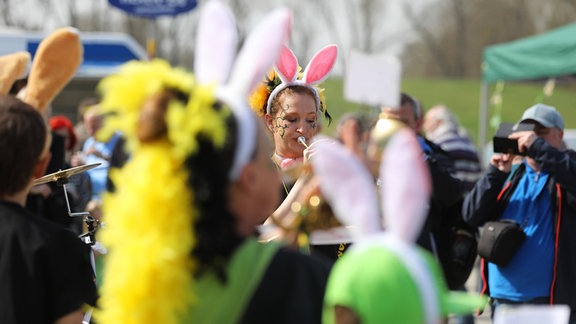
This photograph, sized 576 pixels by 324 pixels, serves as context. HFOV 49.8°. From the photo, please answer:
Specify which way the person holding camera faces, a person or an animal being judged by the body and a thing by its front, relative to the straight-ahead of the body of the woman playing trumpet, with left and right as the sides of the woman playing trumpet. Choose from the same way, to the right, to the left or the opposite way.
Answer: to the right

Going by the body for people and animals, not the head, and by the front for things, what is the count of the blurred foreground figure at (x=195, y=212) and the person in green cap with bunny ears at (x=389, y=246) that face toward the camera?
0

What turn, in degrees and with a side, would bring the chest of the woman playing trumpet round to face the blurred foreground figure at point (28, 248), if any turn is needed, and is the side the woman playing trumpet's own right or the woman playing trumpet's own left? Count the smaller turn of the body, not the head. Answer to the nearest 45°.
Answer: approximately 90° to the woman playing trumpet's own right

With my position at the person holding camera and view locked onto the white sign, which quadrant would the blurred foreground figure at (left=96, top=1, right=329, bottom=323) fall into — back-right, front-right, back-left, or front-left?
back-left

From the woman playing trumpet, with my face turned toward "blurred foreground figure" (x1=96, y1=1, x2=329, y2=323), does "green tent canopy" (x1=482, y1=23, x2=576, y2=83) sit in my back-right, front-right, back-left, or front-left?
back-left

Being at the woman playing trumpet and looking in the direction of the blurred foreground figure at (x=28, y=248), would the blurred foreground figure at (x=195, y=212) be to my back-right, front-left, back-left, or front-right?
front-left

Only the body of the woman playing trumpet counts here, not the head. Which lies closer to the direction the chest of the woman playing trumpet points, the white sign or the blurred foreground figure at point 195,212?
the blurred foreground figure

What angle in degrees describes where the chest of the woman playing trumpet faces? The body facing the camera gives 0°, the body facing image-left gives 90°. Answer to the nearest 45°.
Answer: approximately 315°

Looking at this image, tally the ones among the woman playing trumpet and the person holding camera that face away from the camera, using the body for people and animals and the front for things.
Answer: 0

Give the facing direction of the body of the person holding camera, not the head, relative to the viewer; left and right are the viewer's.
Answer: facing the viewer and to the left of the viewer

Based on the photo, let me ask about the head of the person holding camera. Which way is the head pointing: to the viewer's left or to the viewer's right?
to the viewer's left

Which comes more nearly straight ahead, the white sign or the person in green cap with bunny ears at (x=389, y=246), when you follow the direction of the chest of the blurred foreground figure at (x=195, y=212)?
the white sign

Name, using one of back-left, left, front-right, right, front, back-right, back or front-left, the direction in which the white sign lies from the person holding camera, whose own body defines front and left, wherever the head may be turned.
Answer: right

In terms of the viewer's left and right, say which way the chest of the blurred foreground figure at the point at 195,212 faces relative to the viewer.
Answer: facing away from the viewer and to the right of the viewer

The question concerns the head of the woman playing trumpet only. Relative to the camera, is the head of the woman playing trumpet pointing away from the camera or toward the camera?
toward the camera

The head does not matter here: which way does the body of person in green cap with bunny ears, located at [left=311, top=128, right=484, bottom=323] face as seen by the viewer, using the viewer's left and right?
facing away from the viewer and to the right of the viewer

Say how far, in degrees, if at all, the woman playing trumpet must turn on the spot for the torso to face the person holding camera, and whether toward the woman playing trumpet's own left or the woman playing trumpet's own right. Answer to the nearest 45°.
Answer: approximately 90° to the woman playing trumpet's own left
